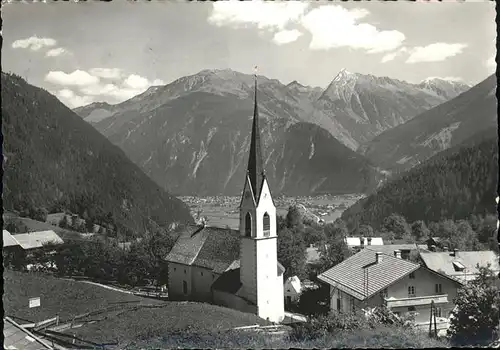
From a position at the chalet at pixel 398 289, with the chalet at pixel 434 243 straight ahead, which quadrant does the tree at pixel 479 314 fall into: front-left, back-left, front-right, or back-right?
back-right

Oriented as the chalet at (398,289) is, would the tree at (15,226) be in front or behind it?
behind

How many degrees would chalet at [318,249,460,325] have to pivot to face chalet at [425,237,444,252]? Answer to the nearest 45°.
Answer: approximately 135° to its left

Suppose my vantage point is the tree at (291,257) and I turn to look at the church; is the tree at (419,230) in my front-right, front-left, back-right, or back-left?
back-left

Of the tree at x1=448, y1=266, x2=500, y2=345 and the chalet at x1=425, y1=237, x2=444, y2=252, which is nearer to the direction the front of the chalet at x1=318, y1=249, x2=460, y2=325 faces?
the tree

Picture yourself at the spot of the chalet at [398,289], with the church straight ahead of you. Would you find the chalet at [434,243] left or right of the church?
right

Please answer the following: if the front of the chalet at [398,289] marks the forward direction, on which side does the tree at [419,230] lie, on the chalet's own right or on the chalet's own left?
on the chalet's own left
